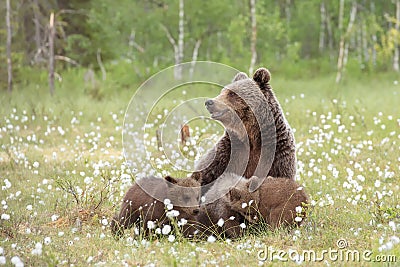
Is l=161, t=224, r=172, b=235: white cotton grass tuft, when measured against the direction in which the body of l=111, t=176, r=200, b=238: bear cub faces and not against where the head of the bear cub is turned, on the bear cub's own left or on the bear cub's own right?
on the bear cub's own right

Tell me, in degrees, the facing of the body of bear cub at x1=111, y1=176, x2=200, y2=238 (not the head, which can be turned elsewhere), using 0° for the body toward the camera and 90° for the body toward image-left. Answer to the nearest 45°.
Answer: approximately 270°

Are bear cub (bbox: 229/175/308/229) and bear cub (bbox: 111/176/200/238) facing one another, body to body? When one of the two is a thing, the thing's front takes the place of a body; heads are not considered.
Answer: yes

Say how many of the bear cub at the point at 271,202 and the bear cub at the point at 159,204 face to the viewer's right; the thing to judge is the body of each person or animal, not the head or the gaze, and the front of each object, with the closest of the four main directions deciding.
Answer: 1

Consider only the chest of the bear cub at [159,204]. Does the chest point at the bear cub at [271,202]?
yes

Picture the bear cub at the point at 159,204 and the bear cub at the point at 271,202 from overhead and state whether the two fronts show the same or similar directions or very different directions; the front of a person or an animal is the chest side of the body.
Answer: very different directions

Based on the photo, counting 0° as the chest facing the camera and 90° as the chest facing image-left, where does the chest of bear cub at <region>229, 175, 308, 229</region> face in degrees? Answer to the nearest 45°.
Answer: approximately 90°

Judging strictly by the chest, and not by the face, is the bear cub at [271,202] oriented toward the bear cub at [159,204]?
yes
